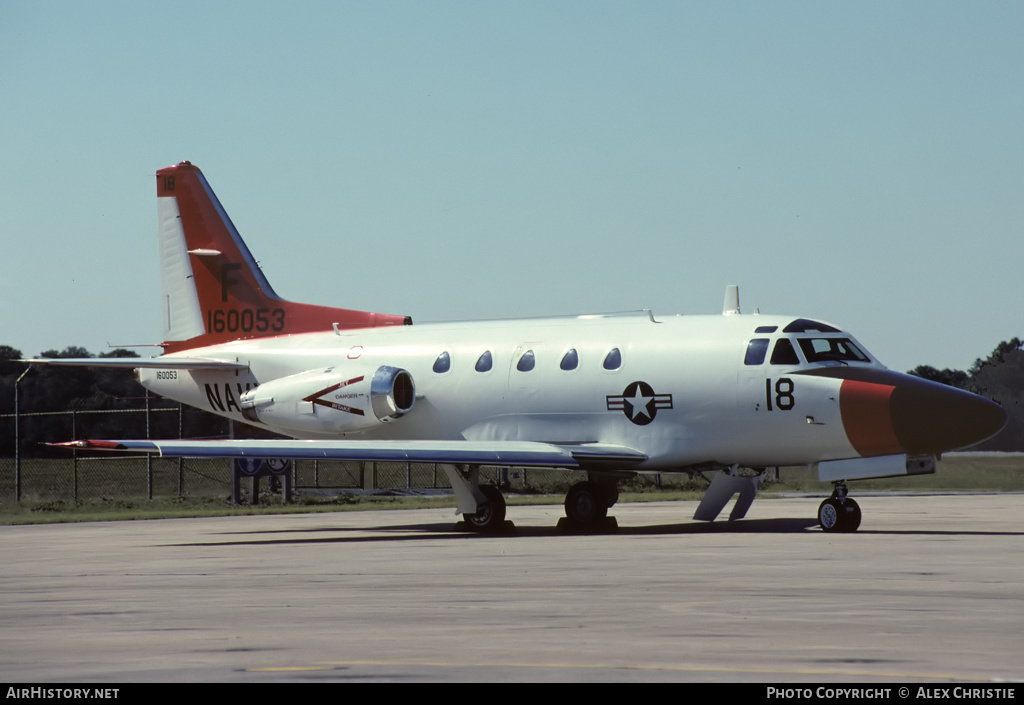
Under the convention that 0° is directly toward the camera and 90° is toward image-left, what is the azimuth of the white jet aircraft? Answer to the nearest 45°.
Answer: approximately 315°
